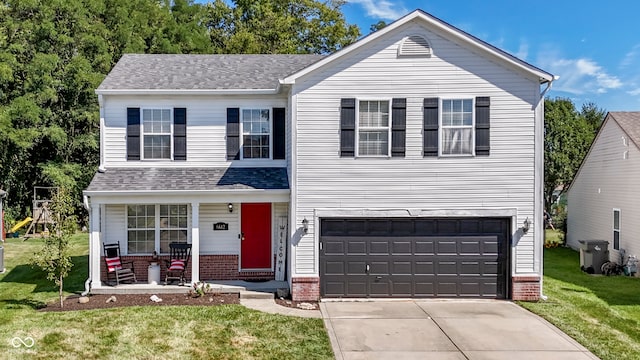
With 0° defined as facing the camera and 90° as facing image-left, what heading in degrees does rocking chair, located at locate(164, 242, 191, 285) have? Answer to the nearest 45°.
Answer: approximately 45°

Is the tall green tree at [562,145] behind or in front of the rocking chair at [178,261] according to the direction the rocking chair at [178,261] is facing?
behind

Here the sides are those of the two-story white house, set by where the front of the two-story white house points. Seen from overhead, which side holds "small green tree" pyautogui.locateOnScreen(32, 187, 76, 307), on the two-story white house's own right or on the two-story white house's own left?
on the two-story white house's own right

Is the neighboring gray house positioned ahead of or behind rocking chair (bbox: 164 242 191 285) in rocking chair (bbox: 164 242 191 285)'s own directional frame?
behind

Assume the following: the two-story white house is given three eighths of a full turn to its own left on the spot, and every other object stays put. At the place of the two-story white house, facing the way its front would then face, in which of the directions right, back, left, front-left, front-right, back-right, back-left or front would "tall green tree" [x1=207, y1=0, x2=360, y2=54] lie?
front-left
